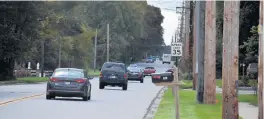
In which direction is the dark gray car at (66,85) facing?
away from the camera

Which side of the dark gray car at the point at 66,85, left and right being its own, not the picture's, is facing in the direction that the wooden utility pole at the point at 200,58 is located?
right

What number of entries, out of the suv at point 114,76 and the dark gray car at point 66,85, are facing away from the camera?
2

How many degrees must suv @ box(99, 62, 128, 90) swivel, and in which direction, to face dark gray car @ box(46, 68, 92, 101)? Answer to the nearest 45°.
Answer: approximately 180°

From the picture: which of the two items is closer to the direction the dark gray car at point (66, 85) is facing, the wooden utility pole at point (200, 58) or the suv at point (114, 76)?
the suv

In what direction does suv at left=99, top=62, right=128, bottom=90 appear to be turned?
away from the camera

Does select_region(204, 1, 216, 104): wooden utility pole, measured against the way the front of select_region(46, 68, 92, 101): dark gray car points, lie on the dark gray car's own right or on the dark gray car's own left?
on the dark gray car's own right

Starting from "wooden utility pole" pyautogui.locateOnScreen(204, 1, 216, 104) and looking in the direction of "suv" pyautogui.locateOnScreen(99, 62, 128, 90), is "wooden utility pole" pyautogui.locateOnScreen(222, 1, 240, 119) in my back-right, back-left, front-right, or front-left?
back-left

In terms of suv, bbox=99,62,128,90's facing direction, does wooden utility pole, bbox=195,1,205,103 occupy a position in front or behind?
behind
